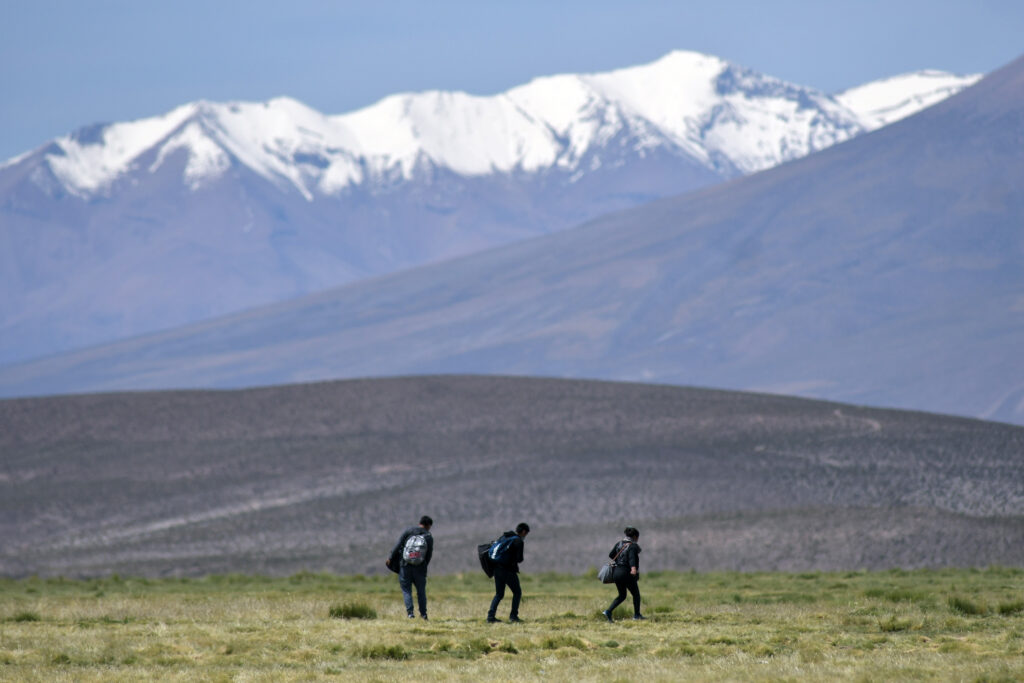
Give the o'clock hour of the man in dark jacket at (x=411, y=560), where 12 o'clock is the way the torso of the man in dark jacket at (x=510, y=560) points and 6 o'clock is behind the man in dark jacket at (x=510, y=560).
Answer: the man in dark jacket at (x=411, y=560) is roughly at 7 o'clock from the man in dark jacket at (x=510, y=560).

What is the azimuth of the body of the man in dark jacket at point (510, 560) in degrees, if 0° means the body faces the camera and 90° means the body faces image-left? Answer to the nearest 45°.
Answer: approximately 270°
